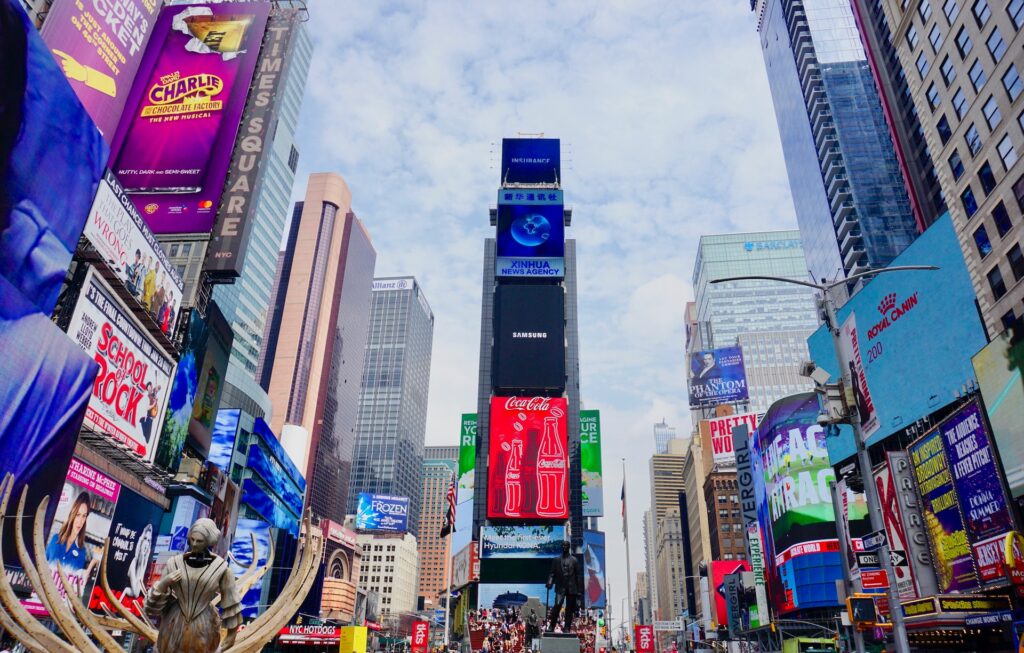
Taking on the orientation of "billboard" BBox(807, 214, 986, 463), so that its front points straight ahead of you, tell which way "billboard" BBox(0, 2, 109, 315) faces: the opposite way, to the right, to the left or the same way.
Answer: the opposite way

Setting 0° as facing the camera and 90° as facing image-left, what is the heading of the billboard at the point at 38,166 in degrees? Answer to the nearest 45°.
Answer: approximately 315°

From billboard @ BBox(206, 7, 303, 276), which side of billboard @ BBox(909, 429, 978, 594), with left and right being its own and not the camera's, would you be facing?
front

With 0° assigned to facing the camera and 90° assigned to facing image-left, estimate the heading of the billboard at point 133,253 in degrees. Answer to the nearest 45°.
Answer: approximately 315°

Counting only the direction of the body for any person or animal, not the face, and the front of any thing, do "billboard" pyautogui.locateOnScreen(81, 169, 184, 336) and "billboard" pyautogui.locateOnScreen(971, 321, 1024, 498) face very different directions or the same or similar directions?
very different directions

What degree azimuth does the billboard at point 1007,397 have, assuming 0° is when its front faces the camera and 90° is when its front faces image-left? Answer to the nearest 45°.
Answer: approximately 45°

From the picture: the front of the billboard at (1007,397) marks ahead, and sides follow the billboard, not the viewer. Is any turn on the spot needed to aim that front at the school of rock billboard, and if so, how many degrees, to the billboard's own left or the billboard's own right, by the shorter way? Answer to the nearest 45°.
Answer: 0° — it already faces it

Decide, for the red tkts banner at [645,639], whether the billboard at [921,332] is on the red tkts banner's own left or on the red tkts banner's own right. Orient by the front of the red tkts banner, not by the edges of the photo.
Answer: on the red tkts banner's own left

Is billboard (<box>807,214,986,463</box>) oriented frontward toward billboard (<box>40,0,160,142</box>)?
yes

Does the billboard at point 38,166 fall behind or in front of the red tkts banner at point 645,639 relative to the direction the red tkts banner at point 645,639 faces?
in front

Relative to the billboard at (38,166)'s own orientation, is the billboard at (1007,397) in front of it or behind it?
in front
